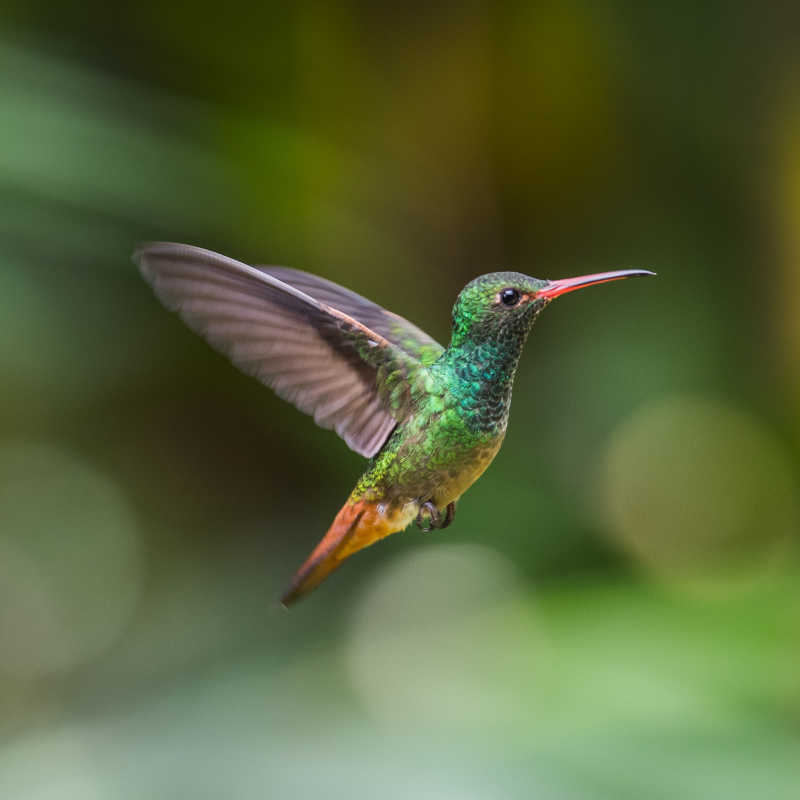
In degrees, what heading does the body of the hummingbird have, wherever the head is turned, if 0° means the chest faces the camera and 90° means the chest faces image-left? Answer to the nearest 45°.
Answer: approximately 270°
